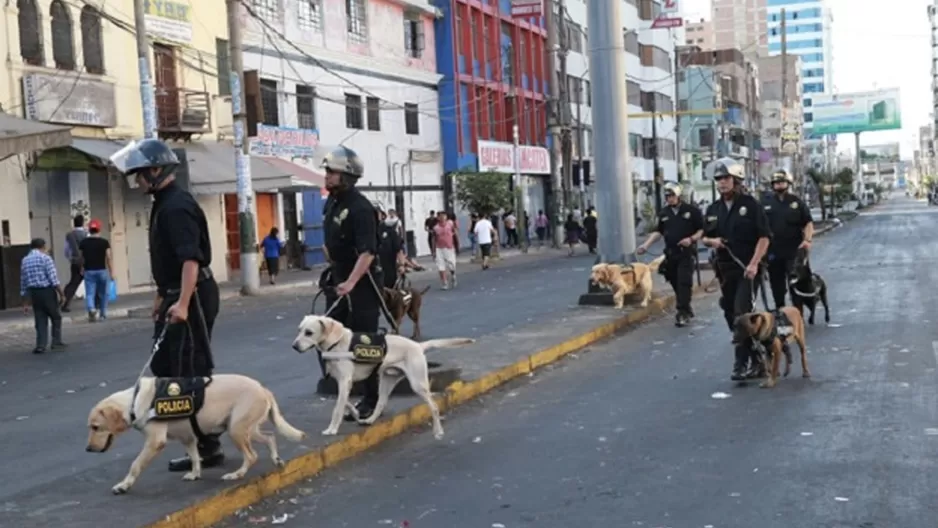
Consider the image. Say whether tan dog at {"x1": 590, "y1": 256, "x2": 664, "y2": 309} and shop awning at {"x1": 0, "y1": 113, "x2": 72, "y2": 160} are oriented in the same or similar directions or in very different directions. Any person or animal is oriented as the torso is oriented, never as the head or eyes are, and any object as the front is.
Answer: very different directions

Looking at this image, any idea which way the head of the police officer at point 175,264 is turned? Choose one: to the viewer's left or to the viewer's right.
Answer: to the viewer's left

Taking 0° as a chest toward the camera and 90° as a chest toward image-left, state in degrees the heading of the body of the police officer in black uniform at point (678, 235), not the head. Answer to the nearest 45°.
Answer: approximately 45°

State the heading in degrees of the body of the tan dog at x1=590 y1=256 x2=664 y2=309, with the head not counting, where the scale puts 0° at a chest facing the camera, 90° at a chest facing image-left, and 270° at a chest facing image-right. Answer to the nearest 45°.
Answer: approximately 90°

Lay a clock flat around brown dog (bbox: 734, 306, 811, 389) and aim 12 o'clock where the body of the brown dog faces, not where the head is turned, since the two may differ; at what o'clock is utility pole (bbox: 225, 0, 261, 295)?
The utility pole is roughly at 3 o'clock from the brown dog.

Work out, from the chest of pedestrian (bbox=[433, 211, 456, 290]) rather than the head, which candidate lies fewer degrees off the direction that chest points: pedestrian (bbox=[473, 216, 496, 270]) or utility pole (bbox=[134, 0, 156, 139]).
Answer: the utility pole

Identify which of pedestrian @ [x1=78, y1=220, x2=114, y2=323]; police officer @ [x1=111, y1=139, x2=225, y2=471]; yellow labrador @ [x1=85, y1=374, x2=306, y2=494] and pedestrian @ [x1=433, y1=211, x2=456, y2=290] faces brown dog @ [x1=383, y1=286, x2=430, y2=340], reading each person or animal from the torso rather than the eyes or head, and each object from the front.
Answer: pedestrian @ [x1=433, y1=211, x2=456, y2=290]

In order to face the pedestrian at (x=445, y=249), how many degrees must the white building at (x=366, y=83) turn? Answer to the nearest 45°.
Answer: approximately 45° to its right
